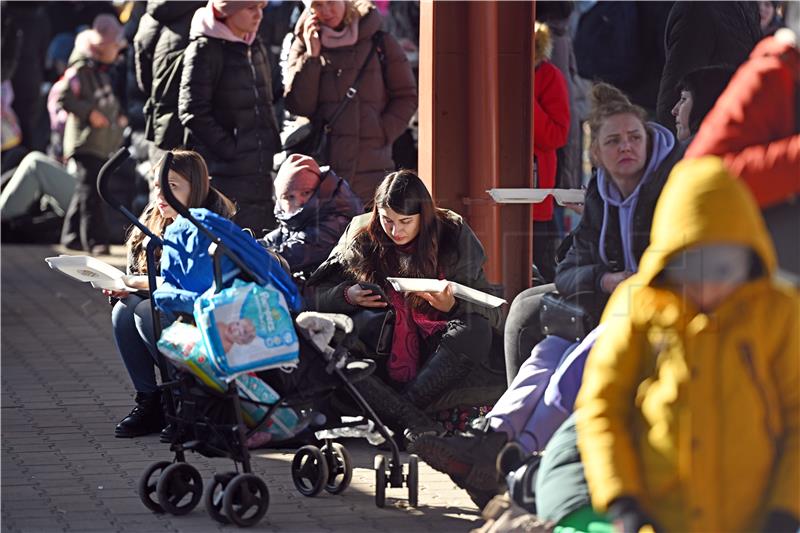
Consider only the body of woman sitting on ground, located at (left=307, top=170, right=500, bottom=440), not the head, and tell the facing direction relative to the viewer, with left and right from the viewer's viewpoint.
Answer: facing the viewer

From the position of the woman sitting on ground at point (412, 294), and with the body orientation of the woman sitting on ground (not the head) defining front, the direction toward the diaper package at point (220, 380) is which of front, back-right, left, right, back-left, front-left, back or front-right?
front-right

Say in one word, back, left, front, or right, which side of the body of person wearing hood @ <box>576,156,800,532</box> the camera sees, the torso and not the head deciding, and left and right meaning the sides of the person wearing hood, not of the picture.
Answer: front

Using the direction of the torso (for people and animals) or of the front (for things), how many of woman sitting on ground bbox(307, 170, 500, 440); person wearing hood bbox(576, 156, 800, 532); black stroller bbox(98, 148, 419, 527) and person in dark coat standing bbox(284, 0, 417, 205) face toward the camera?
3

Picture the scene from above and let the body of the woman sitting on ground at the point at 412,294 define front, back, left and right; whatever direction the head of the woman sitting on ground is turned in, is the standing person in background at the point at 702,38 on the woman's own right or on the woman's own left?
on the woman's own left

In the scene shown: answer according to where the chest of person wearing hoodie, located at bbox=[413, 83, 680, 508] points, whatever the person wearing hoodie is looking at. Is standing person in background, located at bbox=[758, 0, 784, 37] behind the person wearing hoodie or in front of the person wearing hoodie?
behind

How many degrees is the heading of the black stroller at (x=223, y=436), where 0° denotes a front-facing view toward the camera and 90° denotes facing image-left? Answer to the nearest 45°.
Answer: approximately 225°

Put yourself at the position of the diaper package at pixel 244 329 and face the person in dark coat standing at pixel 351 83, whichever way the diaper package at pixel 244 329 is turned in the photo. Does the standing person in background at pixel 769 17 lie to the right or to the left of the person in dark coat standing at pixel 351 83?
right

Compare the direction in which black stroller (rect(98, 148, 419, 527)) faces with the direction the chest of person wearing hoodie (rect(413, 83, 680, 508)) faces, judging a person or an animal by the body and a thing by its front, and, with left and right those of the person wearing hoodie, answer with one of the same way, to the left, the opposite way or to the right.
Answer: the opposite way

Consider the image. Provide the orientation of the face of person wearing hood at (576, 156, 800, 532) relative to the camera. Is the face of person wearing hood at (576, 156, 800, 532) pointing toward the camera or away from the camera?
toward the camera

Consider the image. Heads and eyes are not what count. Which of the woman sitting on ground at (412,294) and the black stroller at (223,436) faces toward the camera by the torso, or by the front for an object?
the woman sitting on ground

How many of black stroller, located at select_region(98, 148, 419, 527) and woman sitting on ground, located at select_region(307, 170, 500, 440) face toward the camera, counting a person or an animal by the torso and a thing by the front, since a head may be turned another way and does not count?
1

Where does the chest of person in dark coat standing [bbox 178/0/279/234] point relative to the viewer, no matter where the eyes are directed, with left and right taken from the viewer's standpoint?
facing the viewer and to the right of the viewer

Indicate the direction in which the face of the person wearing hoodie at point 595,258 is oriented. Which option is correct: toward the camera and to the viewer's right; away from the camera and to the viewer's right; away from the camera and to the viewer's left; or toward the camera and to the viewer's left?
toward the camera and to the viewer's left

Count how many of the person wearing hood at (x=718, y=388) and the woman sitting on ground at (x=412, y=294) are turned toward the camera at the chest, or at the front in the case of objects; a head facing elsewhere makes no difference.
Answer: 2

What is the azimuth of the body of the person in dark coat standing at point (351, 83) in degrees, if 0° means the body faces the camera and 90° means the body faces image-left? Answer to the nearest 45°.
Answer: approximately 0°

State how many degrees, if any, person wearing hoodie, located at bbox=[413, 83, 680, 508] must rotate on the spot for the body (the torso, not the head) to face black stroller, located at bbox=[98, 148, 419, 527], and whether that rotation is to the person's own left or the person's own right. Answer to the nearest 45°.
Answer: approximately 45° to the person's own right

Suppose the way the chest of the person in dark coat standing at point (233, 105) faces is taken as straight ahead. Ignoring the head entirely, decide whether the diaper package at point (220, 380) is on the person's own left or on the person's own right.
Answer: on the person's own right
